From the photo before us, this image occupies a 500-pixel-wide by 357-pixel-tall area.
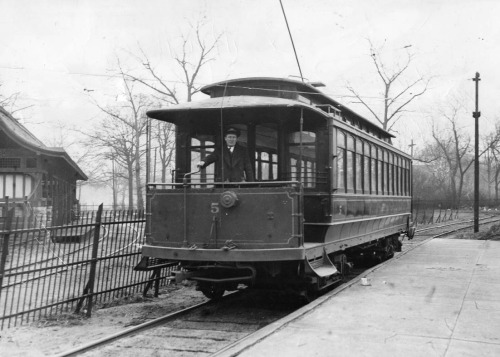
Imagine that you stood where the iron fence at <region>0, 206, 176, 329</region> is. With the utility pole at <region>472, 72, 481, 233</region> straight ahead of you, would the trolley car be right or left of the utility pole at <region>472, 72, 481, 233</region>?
right

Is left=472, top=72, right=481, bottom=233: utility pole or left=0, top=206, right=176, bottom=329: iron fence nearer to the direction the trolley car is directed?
the iron fence

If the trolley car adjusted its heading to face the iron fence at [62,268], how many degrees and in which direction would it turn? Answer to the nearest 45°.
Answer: approximately 45° to its right

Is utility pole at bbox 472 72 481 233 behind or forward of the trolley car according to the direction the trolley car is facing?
behind

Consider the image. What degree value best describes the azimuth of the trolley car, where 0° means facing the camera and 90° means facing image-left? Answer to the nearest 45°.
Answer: approximately 45°
